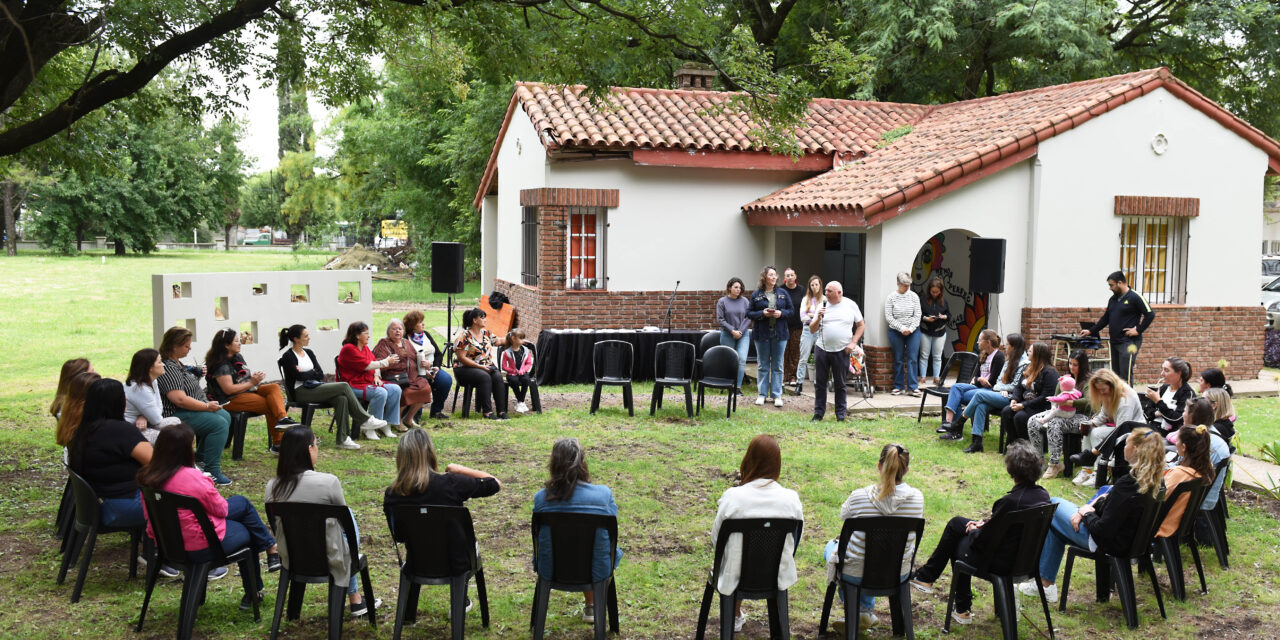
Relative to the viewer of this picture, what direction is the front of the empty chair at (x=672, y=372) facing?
facing the viewer

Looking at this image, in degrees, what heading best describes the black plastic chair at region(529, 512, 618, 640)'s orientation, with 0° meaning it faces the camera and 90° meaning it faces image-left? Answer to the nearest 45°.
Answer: approximately 180°

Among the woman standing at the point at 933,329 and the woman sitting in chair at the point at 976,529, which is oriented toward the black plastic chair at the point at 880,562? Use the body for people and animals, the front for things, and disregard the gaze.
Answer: the woman standing

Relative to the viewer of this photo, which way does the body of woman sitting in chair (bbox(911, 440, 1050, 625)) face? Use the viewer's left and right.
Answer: facing away from the viewer and to the left of the viewer

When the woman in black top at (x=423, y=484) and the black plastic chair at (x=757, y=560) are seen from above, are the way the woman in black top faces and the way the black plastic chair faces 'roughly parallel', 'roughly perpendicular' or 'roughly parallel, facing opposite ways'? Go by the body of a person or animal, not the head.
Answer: roughly parallel

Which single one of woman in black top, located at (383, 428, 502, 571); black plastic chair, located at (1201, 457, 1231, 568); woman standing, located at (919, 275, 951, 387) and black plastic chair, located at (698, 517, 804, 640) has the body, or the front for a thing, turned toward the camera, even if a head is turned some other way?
the woman standing

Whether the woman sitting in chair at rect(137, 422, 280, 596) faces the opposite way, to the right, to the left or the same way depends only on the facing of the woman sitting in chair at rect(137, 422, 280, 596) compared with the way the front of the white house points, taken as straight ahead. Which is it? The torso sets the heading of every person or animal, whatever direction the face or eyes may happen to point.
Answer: the opposite way

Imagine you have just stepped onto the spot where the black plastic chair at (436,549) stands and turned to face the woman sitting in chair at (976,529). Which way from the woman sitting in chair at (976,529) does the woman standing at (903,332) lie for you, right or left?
left

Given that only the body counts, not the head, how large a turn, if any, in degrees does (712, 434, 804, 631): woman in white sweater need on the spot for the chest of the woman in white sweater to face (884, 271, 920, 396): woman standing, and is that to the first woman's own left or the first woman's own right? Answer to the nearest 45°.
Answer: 0° — they already face them

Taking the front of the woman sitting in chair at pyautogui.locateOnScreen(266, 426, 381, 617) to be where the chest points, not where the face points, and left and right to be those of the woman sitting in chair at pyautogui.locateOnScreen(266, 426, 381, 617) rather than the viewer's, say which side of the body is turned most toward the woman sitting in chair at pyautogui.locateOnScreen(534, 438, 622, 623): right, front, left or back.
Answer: right

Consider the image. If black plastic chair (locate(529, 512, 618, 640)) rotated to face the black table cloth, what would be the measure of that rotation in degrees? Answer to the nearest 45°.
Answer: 0° — it already faces it

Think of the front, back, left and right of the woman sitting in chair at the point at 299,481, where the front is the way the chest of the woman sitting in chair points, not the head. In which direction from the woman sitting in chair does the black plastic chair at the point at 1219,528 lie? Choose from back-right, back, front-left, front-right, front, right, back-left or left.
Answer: front-right

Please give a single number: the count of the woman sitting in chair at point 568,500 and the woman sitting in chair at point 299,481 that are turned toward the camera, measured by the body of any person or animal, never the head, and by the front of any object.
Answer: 0

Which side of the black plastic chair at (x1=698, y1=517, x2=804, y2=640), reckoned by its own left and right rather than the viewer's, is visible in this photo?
back

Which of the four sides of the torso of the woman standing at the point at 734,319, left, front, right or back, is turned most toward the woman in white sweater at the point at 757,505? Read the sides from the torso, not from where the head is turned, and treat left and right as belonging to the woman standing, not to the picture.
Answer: front

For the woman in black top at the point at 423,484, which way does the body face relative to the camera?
away from the camera

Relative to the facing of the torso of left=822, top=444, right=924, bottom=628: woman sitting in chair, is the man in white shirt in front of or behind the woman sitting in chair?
in front

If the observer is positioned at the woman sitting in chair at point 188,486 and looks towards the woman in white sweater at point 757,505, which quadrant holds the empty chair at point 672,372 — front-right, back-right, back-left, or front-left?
front-left

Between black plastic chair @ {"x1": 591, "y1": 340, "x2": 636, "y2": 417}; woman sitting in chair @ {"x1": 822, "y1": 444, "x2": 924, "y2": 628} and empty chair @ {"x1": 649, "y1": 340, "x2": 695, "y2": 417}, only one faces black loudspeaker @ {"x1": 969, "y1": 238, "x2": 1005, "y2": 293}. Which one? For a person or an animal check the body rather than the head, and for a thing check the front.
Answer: the woman sitting in chair

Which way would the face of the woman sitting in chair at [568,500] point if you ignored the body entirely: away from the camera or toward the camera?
away from the camera

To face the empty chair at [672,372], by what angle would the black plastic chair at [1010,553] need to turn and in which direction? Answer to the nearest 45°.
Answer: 0° — it already faces it

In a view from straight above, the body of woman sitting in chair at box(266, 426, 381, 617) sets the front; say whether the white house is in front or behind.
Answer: in front

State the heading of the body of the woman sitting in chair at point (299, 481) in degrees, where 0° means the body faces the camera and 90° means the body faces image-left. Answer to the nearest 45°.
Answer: approximately 225°
